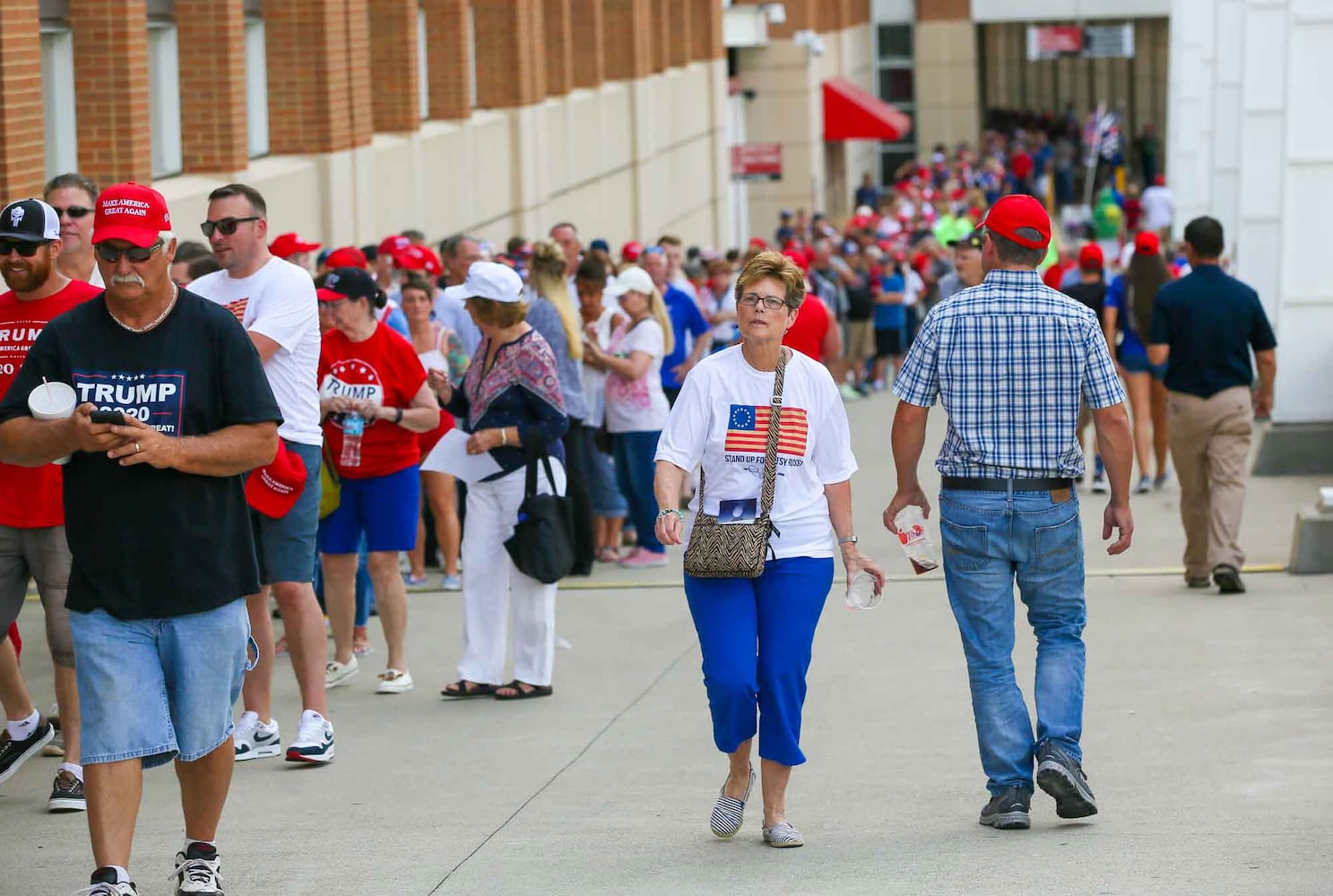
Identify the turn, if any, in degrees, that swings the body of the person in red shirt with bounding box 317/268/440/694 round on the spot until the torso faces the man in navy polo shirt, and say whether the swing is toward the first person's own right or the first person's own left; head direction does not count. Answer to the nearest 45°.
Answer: approximately 135° to the first person's own left

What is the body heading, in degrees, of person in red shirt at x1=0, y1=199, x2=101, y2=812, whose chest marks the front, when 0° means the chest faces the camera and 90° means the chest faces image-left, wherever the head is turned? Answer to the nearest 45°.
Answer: approximately 45°

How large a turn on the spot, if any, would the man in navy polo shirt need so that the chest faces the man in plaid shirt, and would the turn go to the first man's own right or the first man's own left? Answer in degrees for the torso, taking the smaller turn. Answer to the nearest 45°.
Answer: approximately 180°

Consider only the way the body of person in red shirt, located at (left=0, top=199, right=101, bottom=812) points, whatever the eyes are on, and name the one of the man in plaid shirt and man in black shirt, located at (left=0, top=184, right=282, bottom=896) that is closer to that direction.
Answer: the man in black shirt

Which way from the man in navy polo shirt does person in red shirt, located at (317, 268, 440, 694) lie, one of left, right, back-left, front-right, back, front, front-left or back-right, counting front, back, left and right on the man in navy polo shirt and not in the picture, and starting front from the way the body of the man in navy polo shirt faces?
back-left

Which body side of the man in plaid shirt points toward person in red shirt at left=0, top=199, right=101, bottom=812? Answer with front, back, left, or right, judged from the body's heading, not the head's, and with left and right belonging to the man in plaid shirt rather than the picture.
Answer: left

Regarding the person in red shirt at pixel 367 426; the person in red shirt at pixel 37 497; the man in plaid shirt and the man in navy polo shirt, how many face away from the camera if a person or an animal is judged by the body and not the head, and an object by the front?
2

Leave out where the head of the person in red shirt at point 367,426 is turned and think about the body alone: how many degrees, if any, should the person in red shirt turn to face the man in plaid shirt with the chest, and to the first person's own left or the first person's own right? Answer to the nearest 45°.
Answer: approximately 90° to the first person's own left

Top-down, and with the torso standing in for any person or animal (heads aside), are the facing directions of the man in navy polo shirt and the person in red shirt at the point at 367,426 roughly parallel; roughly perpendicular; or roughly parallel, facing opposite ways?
roughly parallel, facing opposite ways

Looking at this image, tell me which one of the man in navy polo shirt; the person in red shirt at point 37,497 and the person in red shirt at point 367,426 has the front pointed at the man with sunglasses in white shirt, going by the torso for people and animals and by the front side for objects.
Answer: the person in red shirt at point 367,426

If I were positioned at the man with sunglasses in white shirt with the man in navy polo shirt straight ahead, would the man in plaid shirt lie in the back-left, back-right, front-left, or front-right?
front-right

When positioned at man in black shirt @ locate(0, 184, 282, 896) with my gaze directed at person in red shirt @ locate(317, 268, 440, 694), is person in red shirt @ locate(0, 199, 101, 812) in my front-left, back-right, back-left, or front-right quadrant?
front-left

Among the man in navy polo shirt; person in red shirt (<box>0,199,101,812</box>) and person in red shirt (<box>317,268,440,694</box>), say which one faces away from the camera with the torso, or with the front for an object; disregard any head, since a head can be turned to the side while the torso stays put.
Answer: the man in navy polo shirt

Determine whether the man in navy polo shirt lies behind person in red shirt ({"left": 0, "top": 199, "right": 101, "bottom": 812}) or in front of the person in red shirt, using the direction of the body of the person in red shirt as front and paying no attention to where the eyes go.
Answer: behind

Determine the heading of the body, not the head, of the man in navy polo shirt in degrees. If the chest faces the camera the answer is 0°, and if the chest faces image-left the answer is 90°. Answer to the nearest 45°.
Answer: approximately 180°

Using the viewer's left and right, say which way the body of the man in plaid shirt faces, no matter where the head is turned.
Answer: facing away from the viewer

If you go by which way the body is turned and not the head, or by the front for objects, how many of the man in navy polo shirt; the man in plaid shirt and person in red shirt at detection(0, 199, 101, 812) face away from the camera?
2

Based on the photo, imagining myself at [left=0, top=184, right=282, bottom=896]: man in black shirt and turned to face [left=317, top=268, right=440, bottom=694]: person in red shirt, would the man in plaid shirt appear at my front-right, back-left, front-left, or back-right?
front-right
